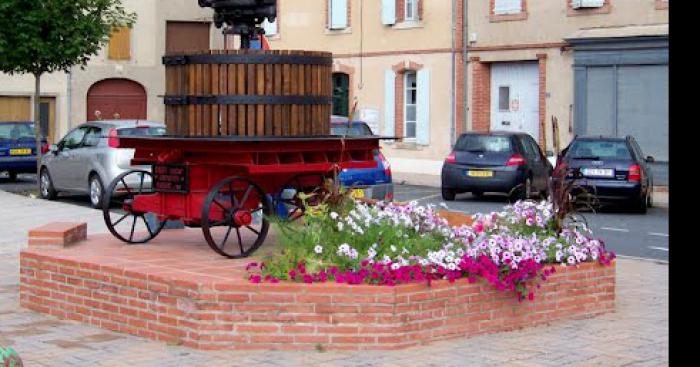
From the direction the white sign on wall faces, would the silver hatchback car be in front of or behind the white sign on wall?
in front

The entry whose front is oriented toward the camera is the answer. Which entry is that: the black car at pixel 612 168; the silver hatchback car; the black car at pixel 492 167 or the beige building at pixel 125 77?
the beige building

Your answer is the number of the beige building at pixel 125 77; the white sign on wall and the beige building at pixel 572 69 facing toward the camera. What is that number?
3

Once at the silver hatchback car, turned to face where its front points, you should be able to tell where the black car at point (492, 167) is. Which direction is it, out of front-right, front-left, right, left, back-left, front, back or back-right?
back-right

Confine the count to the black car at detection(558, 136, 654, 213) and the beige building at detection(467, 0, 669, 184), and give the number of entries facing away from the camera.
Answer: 1

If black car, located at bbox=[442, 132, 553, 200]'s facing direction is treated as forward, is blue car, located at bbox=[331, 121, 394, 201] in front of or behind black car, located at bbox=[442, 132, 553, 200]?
behind

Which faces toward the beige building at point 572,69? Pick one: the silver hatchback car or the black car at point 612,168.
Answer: the black car

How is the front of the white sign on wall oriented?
toward the camera

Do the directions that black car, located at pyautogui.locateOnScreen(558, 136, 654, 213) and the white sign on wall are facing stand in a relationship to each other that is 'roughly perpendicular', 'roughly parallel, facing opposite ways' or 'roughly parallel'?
roughly parallel, facing opposite ways

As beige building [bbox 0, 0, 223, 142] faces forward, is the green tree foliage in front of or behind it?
in front

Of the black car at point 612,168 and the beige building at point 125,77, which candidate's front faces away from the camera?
the black car

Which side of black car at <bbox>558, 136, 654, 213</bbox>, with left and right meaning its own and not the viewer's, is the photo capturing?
back

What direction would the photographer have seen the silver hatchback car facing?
facing away from the viewer and to the left of the viewer

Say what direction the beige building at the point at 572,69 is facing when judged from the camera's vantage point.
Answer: facing the viewer

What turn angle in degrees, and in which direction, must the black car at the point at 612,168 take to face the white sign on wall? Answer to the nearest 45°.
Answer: approximately 45° to its left

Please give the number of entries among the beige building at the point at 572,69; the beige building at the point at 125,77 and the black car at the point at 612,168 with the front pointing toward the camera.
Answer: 2

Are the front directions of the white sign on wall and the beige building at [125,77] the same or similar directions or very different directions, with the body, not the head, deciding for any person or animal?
same or similar directions
